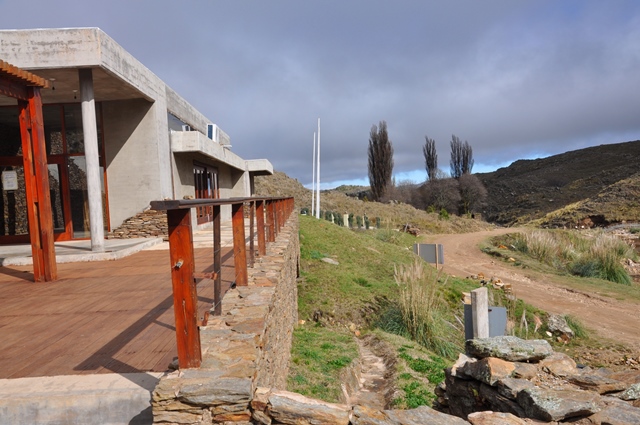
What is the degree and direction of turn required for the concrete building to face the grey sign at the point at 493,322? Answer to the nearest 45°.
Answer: approximately 45° to its left

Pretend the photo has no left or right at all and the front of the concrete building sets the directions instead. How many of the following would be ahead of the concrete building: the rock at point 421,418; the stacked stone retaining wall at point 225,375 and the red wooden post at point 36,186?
3

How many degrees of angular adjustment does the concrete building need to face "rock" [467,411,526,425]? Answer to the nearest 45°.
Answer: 0° — it already faces it

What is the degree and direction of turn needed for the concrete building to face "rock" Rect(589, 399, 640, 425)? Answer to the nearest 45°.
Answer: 0° — it already faces it

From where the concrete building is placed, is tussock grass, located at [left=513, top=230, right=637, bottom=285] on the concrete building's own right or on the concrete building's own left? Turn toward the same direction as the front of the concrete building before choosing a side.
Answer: on the concrete building's own left

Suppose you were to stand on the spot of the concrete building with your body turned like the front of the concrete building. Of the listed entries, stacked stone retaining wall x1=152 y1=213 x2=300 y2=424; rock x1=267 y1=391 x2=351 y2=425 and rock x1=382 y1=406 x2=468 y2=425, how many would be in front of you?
3
